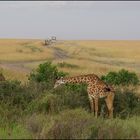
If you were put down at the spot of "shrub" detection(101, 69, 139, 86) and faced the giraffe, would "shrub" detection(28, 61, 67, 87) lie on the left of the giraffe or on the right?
right

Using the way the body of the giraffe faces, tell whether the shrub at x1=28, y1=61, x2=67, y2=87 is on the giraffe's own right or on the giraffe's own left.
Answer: on the giraffe's own right

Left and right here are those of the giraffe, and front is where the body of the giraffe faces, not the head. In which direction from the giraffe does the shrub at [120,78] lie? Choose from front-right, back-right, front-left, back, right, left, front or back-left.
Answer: right

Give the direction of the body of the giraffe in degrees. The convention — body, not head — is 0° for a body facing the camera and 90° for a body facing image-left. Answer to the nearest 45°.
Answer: approximately 90°
